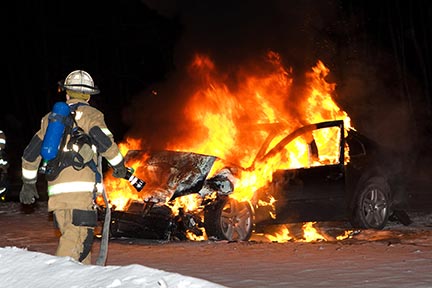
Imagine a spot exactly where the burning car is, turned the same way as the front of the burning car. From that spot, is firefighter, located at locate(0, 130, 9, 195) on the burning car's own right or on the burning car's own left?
on the burning car's own right

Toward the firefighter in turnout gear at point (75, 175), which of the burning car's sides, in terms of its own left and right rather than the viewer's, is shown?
front

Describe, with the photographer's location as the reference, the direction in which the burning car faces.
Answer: facing the viewer and to the left of the viewer

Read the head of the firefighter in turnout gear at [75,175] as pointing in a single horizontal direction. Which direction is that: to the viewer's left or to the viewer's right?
to the viewer's right

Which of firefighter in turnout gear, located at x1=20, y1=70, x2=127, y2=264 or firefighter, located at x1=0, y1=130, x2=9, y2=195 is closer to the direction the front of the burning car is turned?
the firefighter in turnout gear

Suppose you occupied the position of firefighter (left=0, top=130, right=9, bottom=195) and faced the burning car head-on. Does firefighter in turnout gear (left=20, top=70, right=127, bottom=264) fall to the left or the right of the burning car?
right
